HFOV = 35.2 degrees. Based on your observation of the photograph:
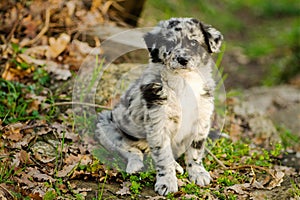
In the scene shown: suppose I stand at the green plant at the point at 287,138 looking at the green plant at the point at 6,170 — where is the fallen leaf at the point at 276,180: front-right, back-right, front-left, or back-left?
front-left

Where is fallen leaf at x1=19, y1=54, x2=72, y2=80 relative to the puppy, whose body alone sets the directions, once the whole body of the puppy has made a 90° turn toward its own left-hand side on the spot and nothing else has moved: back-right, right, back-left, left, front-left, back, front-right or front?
left

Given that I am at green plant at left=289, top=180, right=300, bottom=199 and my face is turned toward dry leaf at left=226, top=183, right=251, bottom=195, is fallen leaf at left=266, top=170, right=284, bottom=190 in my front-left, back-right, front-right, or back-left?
front-right

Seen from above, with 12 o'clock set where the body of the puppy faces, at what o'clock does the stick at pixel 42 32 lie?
The stick is roughly at 6 o'clock from the puppy.

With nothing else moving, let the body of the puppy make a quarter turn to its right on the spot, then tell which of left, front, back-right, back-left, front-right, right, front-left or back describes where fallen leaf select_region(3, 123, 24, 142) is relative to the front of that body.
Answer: front-right

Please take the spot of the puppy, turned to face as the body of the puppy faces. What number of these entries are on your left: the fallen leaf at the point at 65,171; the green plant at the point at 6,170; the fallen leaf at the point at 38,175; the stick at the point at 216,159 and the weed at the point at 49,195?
1

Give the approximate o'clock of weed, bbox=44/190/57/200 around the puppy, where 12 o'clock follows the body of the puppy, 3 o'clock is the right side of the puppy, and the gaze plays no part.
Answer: The weed is roughly at 3 o'clock from the puppy.

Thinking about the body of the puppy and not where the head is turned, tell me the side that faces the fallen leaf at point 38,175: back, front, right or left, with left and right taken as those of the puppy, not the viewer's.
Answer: right

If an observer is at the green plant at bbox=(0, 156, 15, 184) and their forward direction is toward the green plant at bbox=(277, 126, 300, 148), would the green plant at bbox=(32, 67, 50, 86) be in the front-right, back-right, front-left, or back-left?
front-left

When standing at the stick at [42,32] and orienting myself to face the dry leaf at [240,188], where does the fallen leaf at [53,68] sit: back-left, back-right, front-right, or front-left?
front-right

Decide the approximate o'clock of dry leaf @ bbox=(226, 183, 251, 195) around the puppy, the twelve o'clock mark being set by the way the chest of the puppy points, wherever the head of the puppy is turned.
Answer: The dry leaf is roughly at 11 o'clock from the puppy.

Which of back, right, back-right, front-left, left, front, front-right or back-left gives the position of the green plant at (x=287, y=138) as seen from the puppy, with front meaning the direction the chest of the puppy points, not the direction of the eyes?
left

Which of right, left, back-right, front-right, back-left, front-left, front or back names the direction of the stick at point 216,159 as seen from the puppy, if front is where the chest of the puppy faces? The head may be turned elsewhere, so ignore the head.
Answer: left

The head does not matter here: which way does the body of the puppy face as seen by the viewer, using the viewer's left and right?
facing the viewer and to the right of the viewer

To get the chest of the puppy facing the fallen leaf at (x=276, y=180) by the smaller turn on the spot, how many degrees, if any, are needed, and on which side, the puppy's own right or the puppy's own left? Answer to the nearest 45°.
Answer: approximately 45° to the puppy's own left

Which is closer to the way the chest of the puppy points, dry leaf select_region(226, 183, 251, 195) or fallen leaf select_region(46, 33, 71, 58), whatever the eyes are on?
the dry leaf
